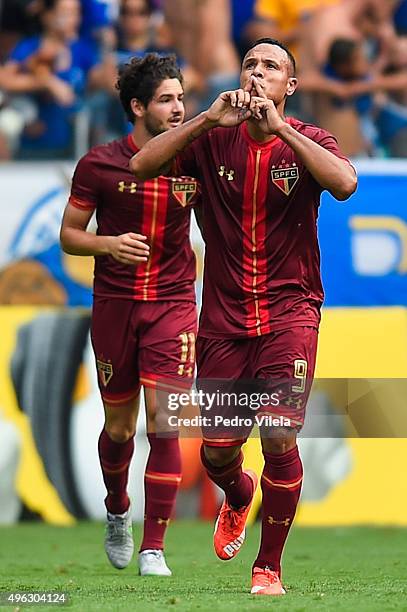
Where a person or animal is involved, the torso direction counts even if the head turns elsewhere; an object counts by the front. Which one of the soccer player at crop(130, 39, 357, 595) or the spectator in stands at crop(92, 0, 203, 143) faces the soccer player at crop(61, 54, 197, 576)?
the spectator in stands

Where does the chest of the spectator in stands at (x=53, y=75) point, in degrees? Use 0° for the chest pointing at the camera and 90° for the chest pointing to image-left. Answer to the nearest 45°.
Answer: approximately 0°

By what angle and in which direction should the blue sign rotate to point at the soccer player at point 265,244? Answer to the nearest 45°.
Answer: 0° — it already faces them

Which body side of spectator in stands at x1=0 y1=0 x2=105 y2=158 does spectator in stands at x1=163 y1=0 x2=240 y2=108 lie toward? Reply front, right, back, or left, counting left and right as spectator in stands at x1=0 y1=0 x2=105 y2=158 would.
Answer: left

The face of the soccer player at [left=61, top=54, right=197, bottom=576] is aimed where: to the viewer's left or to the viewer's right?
to the viewer's right

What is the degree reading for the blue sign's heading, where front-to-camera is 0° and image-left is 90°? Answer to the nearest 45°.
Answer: approximately 0°

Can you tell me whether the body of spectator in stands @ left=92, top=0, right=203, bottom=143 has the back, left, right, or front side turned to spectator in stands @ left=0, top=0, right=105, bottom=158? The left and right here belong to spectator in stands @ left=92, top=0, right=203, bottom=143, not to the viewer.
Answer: right

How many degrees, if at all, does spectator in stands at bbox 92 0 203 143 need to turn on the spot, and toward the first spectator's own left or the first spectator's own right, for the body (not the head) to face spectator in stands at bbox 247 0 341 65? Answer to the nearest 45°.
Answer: approximately 90° to the first spectator's own left
